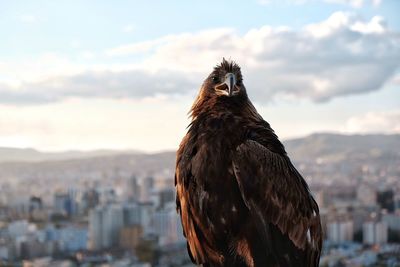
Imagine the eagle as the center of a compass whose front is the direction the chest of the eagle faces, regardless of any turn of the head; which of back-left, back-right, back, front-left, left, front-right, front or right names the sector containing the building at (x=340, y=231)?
back-right

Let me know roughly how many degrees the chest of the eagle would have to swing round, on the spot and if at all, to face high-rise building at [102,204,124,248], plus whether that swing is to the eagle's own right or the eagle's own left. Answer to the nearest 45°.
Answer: approximately 135° to the eagle's own right

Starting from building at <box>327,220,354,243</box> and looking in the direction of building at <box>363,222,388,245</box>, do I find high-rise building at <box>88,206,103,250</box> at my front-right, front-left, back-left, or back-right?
back-right

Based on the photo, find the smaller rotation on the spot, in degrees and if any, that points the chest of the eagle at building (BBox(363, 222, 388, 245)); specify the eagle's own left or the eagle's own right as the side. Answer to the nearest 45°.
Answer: approximately 135° to the eagle's own right

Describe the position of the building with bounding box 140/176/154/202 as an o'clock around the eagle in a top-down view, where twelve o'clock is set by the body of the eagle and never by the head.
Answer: The building is roughly at 4 o'clock from the eagle.

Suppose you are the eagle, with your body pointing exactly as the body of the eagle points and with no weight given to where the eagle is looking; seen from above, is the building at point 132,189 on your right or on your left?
on your right

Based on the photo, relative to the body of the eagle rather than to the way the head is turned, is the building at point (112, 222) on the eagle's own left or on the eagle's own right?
on the eagle's own right
